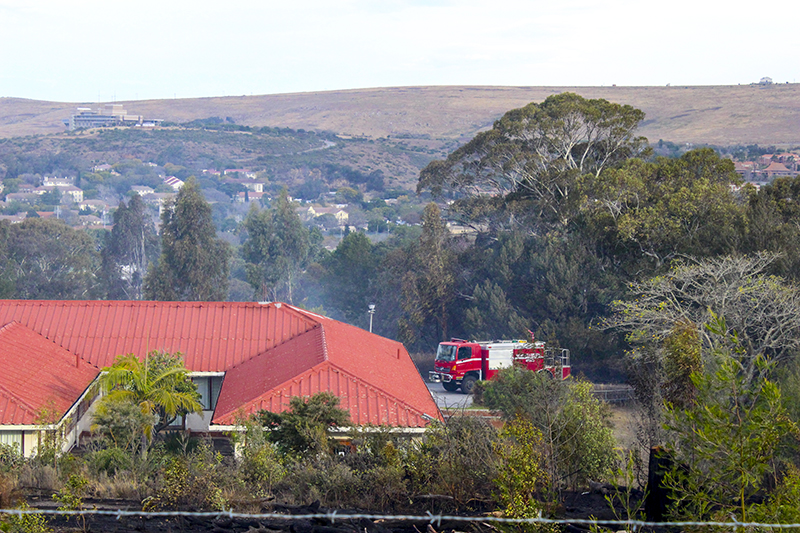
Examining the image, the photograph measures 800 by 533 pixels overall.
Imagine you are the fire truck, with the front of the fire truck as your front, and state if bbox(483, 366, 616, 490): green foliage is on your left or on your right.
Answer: on your left

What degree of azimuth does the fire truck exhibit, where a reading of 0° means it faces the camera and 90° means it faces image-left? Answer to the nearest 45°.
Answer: approximately 45°

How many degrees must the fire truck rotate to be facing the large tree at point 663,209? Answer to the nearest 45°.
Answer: approximately 180°

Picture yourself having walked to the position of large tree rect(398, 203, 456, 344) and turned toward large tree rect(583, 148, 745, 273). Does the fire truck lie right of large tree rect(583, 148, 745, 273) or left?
right

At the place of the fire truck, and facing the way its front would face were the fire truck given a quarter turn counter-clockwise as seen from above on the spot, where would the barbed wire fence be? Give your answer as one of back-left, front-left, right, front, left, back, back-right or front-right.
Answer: front-right

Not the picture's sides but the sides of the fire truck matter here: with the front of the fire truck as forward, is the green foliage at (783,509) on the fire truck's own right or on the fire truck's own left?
on the fire truck's own left

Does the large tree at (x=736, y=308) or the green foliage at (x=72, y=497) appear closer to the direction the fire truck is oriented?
the green foliage

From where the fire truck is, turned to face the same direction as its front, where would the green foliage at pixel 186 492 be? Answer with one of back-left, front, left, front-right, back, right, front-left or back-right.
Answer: front-left

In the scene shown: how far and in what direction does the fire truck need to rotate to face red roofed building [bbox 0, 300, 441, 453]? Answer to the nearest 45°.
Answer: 0° — it already faces it

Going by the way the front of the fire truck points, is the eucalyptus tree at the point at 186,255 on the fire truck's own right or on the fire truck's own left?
on the fire truck's own right

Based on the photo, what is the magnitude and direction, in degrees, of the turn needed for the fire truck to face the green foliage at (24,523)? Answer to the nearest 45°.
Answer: approximately 45° to its left

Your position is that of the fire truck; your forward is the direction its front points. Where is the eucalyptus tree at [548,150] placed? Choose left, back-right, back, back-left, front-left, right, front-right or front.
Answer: back-right

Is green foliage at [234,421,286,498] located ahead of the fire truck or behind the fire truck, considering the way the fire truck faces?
ahead

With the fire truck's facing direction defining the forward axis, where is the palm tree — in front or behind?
in front
